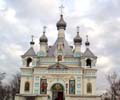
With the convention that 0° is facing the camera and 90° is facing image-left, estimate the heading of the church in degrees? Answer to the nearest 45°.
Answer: approximately 0°
